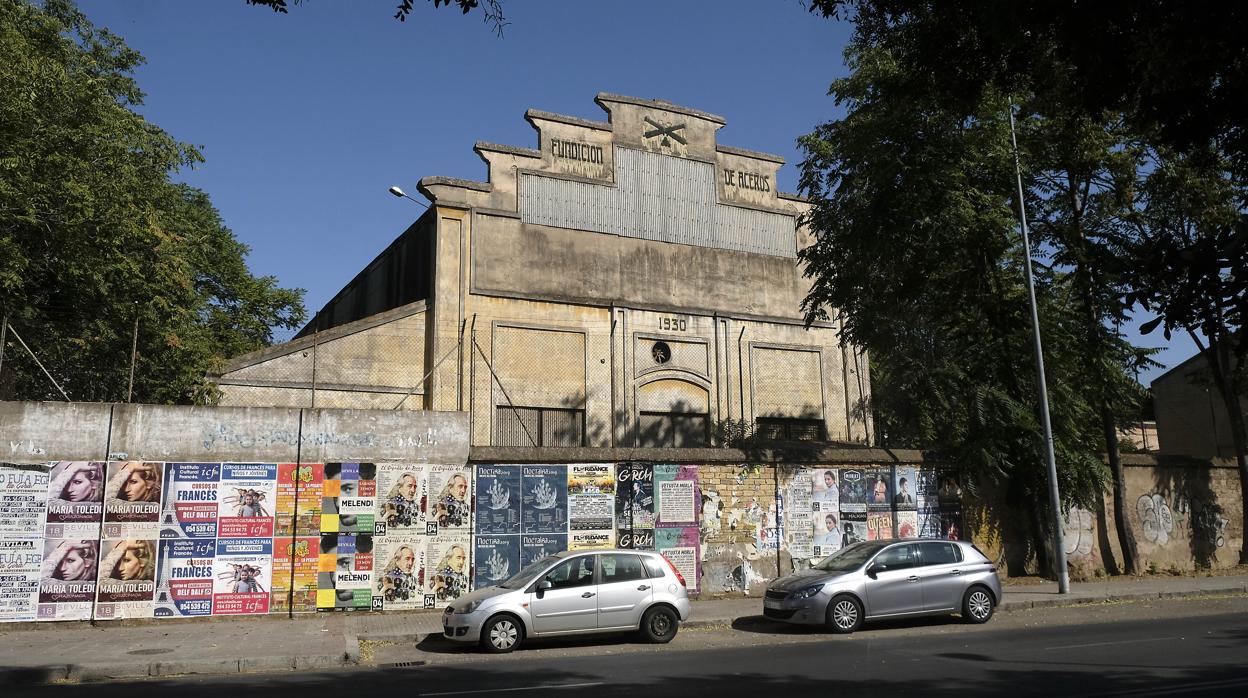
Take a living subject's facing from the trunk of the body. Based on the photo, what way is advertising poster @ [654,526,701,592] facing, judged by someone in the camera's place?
facing the viewer

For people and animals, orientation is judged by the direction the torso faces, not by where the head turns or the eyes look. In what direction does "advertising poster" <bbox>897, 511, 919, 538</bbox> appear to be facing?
toward the camera

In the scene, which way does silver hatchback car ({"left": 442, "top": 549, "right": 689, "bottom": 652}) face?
to the viewer's left

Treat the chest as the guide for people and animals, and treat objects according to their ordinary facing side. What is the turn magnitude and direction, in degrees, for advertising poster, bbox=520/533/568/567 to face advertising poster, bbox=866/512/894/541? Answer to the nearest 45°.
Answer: approximately 90° to its left

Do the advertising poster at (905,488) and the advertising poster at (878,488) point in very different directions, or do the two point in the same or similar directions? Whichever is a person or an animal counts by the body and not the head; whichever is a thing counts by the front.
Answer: same or similar directions

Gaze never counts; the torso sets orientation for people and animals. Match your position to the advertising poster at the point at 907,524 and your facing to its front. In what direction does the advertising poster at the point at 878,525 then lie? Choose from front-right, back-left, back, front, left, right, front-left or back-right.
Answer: front-right

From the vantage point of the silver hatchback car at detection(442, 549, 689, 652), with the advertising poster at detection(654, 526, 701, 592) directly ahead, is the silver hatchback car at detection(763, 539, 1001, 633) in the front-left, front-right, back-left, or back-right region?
front-right

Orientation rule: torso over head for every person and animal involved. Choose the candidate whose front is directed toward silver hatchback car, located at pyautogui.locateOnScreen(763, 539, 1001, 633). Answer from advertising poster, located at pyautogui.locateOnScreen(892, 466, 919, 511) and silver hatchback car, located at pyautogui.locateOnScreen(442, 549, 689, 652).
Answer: the advertising poster

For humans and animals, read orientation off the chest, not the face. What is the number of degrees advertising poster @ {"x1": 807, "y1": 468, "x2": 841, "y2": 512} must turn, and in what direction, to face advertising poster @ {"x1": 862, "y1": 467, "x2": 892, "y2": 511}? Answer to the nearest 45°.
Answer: approximately 135° to its left

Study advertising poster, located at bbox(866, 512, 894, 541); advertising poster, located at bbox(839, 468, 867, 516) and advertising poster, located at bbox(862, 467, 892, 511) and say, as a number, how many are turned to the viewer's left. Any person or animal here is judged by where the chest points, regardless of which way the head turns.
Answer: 0

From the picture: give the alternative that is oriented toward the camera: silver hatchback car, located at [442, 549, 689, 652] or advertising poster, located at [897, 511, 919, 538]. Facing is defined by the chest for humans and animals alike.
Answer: the advertising poster

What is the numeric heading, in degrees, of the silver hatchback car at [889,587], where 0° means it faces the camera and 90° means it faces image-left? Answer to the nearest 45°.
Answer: approximately 45°

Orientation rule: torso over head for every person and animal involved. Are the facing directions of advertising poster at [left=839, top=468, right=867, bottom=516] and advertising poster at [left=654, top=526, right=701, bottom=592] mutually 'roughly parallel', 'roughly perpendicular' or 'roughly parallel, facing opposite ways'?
roughly parallel

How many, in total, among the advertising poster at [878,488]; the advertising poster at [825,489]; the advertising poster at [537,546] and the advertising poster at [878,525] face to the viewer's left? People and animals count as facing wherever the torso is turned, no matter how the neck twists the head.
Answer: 0

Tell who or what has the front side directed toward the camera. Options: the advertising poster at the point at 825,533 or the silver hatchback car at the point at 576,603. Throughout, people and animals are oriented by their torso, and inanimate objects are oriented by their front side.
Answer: the advertising poster

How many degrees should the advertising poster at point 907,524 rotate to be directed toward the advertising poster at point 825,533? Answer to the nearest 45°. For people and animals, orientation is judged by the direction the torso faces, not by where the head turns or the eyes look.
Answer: approximately 45° to its right

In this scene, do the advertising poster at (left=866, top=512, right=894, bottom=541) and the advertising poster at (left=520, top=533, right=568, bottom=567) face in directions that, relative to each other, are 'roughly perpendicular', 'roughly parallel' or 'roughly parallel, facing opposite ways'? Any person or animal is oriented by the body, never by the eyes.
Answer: roughly parallel
